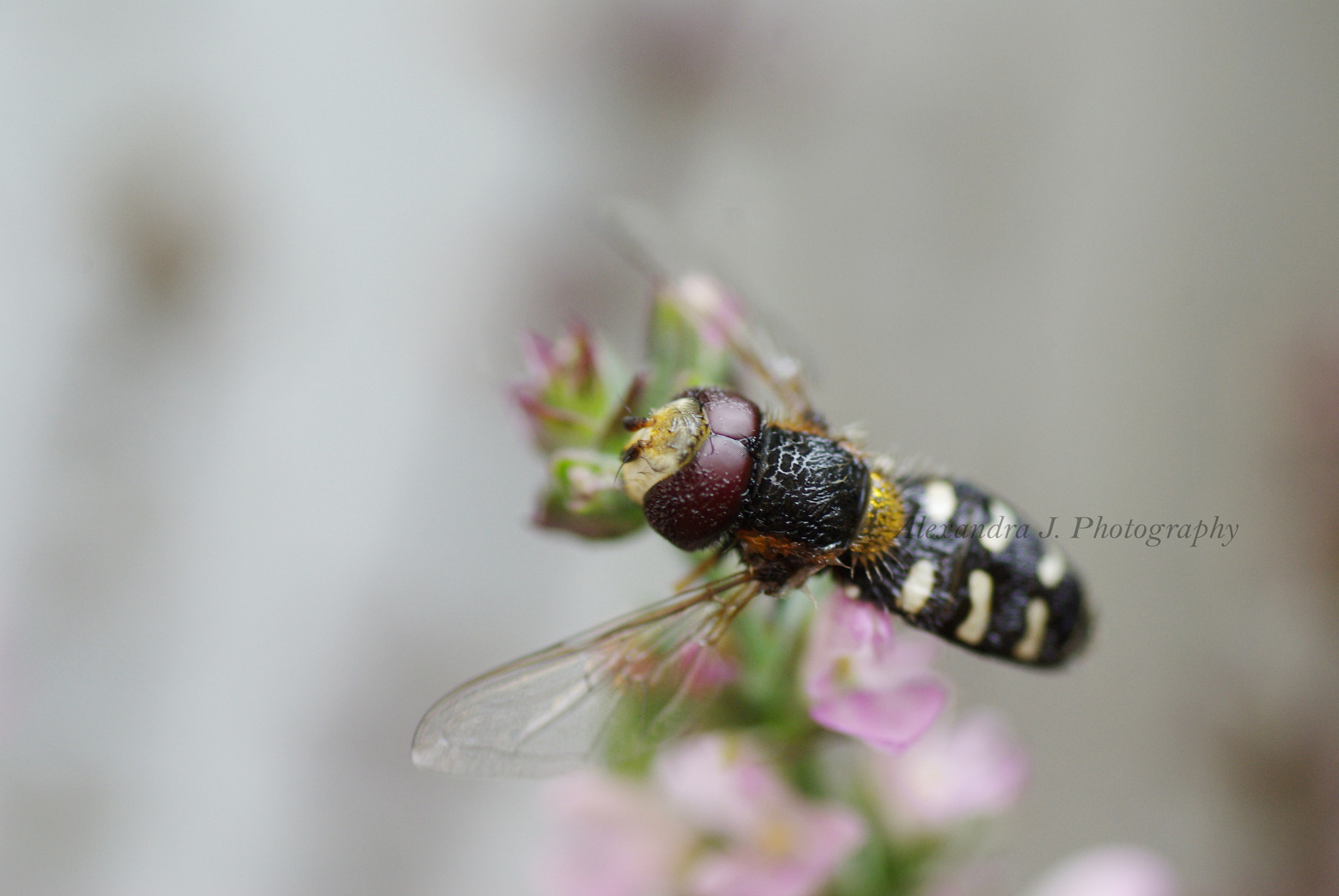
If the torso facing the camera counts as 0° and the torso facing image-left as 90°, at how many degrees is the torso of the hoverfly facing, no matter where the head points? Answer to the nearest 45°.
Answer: approximately 90°
